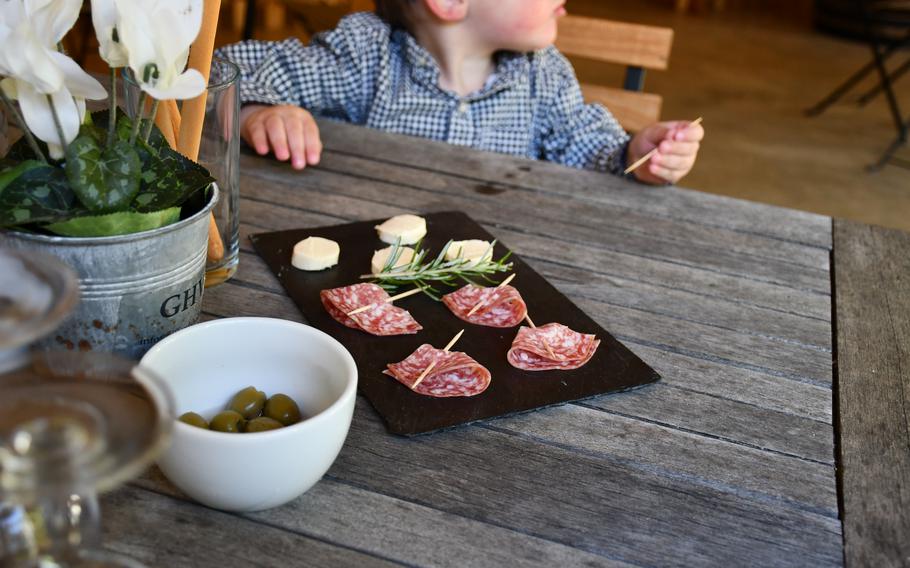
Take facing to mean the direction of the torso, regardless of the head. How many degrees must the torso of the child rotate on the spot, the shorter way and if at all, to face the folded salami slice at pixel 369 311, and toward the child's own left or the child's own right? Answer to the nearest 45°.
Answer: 0° — they already face it

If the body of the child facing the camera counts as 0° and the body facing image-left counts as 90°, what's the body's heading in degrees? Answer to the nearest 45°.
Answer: approximately 0°

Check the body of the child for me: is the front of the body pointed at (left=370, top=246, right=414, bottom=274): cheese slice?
yes

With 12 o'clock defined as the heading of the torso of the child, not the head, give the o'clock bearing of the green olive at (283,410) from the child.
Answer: The green olive is roughly at 12 o'clock from the child.

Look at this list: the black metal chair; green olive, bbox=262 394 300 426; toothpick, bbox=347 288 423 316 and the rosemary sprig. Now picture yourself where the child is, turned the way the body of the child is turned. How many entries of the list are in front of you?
3

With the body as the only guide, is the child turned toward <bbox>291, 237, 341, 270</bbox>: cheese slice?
yes

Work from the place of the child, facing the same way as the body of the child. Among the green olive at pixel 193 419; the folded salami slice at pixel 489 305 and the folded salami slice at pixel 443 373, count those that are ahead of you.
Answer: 3

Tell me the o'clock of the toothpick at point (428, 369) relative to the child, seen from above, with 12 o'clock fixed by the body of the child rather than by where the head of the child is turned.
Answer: The toothpick is roughly at 12 o'clock from the child.
